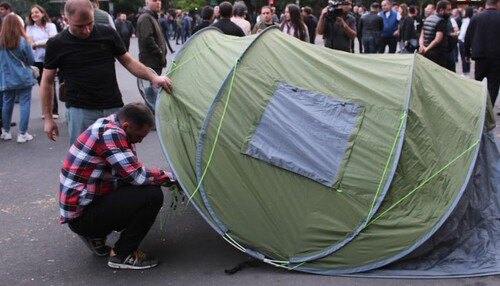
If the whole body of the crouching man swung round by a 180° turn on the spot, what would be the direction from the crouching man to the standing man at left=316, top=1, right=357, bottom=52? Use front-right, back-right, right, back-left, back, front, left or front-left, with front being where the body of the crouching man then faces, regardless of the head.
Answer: back-right

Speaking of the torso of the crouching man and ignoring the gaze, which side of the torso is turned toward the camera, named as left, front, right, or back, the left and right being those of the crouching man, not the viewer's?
right

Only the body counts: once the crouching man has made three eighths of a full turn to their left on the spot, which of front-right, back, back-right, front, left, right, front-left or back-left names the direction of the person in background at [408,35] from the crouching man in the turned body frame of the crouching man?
right

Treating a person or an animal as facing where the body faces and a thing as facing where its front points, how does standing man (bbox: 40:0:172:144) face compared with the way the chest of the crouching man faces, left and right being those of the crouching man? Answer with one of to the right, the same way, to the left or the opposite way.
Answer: to the right

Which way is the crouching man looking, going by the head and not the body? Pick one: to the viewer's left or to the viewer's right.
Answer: to the viewer's right
